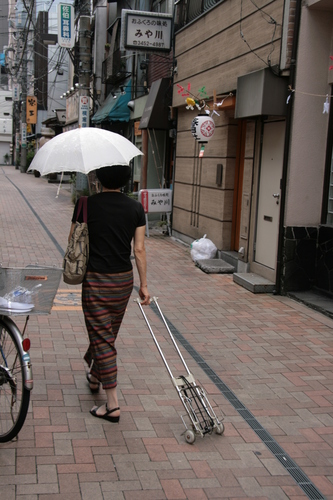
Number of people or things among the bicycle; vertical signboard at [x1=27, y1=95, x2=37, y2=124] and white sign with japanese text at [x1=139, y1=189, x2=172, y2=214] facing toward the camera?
2

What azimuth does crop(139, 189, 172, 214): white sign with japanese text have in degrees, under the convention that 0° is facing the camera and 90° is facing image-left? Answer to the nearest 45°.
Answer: approximately 0°

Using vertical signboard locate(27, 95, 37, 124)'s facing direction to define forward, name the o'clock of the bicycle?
The bicycle is roughly at 12 o'clock from the vertical signboard.

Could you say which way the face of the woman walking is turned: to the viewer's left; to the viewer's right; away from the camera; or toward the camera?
away from the camera

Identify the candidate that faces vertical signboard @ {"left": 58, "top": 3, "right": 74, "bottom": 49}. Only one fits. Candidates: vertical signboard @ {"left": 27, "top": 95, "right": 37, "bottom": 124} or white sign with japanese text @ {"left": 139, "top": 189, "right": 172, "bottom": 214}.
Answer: vertical signboard @ {"left": 27, "top": 95, "right": 37, "bottom": 124}
